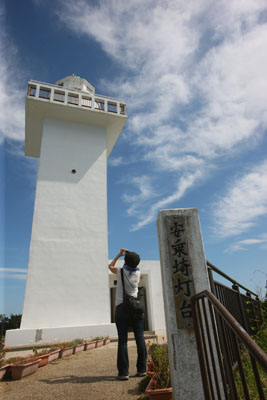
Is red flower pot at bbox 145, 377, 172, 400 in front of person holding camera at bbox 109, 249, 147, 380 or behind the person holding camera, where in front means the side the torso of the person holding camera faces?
behind

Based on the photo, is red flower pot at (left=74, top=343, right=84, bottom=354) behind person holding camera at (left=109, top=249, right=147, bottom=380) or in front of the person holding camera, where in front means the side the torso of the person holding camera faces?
in front

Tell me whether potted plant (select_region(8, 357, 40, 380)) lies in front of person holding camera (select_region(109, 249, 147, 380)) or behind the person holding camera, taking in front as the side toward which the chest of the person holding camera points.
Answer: in front

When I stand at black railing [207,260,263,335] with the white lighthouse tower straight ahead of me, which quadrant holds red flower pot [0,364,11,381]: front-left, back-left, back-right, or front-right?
front-left

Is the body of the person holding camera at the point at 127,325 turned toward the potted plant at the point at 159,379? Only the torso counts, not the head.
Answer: no

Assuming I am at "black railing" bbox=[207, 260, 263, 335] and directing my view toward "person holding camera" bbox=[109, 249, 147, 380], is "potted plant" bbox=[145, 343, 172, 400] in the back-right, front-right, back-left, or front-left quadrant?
front-left

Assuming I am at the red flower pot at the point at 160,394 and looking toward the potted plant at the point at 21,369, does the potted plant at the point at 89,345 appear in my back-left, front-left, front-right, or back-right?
front-right

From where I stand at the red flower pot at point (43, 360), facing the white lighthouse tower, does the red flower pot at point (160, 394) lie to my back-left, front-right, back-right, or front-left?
back-right

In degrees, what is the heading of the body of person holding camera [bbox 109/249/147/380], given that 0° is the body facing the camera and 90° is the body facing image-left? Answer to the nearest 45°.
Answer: approximately 135°
